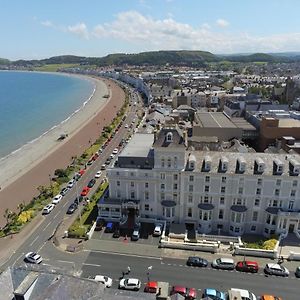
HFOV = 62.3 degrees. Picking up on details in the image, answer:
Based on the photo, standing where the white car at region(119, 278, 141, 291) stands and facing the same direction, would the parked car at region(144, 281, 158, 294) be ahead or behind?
behind

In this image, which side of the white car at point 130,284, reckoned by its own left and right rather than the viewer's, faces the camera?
left

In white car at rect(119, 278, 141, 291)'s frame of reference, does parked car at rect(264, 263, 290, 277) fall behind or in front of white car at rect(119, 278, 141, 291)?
behind

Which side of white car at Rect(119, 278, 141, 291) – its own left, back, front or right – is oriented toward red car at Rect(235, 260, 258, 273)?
back

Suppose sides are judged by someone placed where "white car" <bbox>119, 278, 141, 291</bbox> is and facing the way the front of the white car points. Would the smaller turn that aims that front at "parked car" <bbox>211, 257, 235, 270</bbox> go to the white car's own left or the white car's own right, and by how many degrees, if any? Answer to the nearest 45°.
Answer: approximately 180°

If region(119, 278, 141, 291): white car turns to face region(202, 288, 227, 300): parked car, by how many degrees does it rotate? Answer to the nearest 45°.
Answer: approximately 180°

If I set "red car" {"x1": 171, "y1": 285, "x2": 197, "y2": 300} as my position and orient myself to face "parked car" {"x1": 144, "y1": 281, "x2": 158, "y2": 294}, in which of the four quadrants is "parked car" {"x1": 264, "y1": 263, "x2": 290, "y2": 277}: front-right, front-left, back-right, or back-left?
back-right

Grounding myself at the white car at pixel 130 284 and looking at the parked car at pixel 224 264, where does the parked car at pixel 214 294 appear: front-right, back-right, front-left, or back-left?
front-right
